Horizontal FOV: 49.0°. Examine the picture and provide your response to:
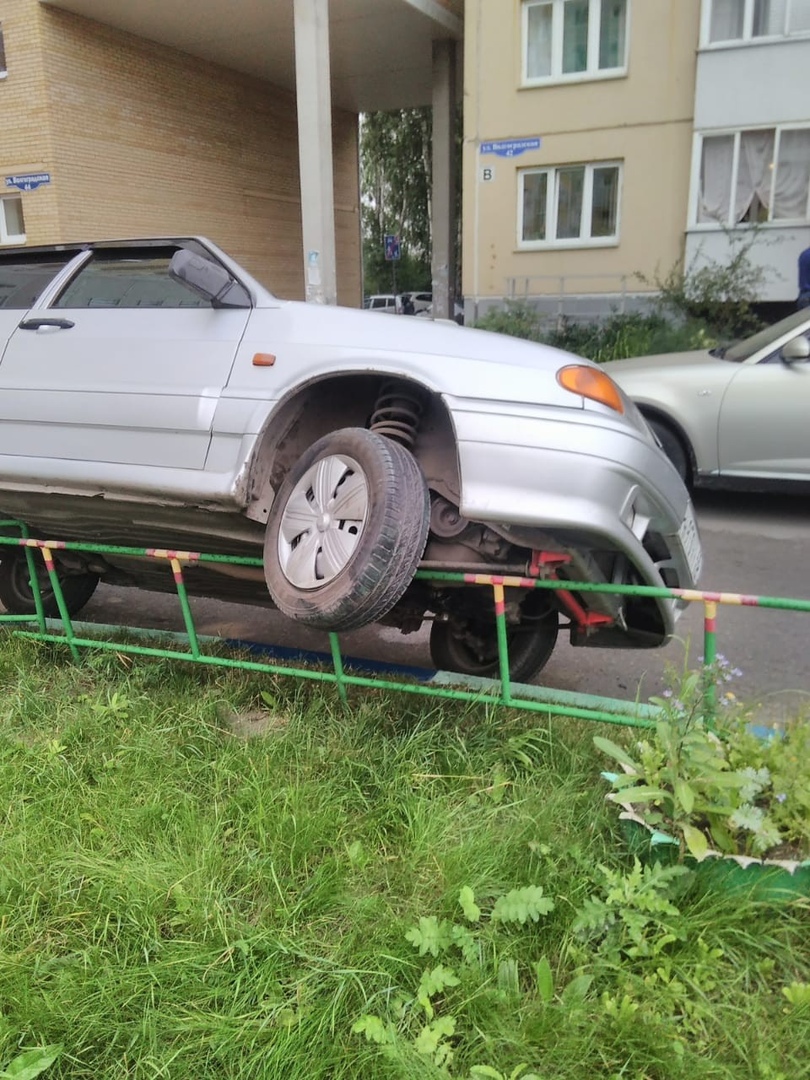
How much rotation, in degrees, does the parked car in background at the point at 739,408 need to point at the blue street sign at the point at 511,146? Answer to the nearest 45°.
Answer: approximately 90° to its right

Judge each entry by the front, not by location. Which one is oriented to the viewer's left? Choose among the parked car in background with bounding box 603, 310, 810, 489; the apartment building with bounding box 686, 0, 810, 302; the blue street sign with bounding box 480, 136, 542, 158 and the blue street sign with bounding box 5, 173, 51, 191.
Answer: the parked car in background

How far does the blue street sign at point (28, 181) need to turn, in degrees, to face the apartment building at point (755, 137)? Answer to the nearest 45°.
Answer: approximately 90° to its left

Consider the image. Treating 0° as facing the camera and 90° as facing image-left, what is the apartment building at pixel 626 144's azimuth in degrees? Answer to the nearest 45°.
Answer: approximately 0°

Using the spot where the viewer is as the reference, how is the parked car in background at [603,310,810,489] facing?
facing to the left of the viewer

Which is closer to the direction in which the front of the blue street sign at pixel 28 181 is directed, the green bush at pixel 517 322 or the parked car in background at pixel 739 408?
the parked car in background

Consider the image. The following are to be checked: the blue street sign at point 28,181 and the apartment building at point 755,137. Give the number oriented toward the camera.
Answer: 2

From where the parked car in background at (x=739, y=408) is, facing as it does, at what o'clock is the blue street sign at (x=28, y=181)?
The blue street sign is roughly at 1 o'clock from the parked car in background.

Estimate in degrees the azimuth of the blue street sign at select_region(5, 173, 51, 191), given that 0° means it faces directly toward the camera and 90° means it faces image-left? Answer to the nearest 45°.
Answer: approximately 0°

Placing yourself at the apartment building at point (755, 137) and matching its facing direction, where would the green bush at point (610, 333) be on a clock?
The green bush is roughly at 1 o'clock from the apartment building.
